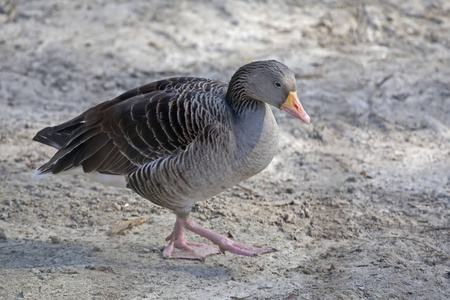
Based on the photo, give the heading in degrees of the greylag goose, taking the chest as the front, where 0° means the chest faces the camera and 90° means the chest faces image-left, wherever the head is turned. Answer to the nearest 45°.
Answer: approximately 270°
